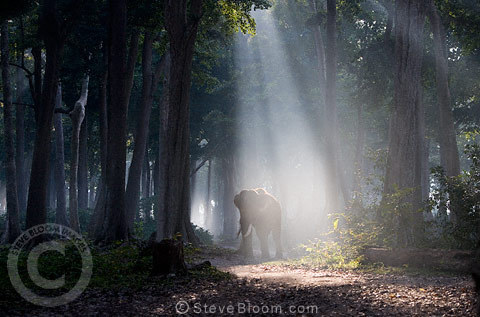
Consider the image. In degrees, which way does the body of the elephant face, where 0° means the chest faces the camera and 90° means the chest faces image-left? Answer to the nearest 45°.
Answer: approximately 45°
